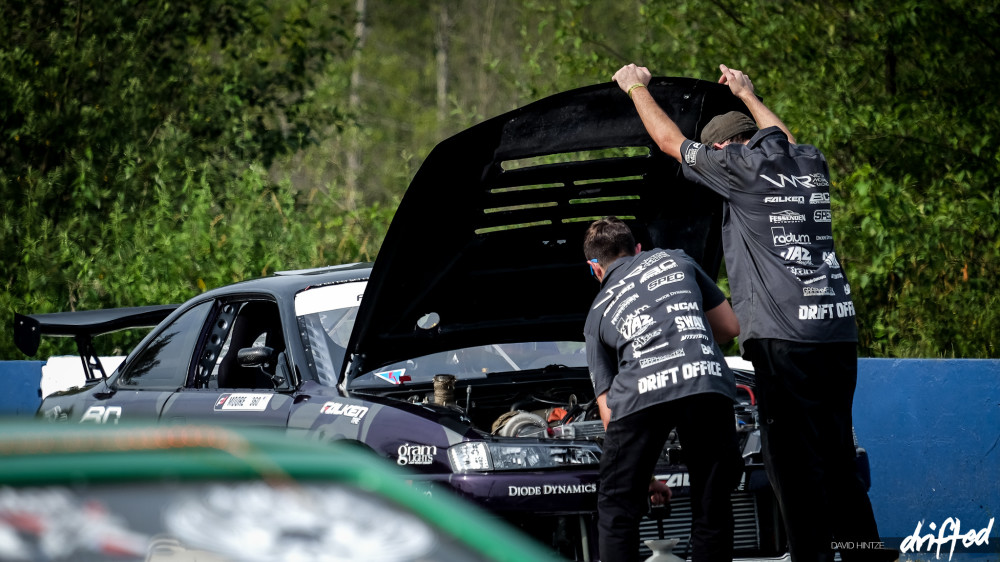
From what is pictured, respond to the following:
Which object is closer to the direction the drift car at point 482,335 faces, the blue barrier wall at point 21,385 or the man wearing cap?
the man wearing cap

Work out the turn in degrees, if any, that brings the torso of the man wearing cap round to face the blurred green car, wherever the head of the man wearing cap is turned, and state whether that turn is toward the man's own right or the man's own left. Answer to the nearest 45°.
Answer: approximately 135° to the man's own left

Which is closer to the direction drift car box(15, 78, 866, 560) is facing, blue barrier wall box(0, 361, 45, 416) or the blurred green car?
the blurred green car

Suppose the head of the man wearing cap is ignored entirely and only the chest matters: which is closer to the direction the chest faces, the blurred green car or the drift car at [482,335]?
the drift car

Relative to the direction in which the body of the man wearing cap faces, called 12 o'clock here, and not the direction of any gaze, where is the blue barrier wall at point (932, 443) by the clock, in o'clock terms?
The blue barrier wall is roughly at 2 o'clock from the man wearing cap.

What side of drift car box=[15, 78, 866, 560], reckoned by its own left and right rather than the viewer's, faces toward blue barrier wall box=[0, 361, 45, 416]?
back

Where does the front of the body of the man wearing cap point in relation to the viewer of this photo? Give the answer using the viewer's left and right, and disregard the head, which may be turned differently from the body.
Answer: facing away from the viewer and to the left of the viewer

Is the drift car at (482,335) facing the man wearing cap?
yes
